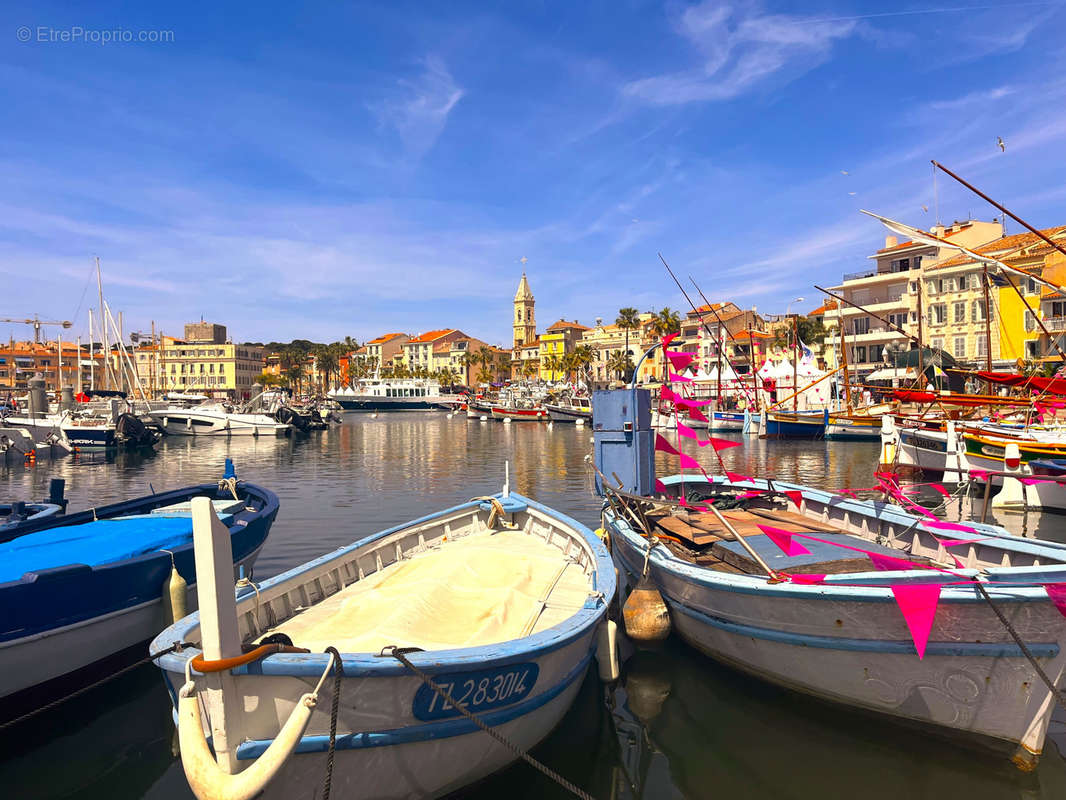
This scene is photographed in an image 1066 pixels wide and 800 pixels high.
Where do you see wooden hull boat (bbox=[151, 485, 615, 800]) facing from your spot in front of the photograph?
facing the viewer and to the left of the viewer

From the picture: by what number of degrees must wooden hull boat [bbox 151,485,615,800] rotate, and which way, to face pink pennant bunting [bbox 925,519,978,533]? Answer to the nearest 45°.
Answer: approximately 135° to its left

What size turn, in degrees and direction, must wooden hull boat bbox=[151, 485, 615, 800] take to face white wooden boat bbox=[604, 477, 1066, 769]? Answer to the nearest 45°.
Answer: approximately 135° to its left

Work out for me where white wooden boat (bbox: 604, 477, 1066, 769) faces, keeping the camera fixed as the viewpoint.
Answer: facing the viewer and to the right of the viewer

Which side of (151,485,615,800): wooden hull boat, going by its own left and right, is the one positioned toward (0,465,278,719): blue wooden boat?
right

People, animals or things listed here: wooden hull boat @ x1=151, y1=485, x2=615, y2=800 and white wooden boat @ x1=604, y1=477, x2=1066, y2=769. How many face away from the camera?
0

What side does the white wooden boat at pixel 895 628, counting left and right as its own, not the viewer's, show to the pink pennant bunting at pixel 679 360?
back

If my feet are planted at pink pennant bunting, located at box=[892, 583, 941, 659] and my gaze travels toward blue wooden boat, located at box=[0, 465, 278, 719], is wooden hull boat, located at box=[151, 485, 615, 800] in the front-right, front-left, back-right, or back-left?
front-left

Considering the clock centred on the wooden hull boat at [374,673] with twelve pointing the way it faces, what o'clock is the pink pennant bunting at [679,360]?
The pink pennant bunting is roughly at 6 o'clock from the wooden hull boat.

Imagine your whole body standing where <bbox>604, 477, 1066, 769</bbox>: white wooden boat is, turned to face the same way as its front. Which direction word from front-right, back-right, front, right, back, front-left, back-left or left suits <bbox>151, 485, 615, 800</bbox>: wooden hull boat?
right

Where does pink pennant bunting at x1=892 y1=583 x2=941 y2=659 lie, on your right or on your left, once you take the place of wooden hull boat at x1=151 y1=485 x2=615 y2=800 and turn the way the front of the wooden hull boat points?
on your left

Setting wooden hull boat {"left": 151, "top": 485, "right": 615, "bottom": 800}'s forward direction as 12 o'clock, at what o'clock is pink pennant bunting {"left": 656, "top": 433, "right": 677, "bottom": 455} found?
The pink pennant bunting is roughly at 6 o'clock from the wooden hull boat.

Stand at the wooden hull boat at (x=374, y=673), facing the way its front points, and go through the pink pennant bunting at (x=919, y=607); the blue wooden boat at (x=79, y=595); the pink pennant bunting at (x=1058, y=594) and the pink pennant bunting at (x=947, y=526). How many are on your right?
1
